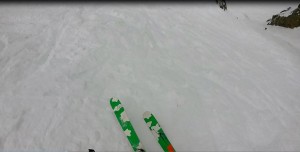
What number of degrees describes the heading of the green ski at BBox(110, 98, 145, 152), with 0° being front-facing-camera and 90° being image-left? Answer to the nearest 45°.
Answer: approximately 135°

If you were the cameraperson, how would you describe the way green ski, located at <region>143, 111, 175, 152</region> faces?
facing away from the viewer and to the left of the viewer

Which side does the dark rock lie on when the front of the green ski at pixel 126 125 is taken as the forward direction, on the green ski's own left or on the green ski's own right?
on the green ski's own right

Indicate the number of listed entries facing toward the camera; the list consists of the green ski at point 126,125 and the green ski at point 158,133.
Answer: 0

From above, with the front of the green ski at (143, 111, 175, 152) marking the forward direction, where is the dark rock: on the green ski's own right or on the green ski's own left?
on the green ski's own right
